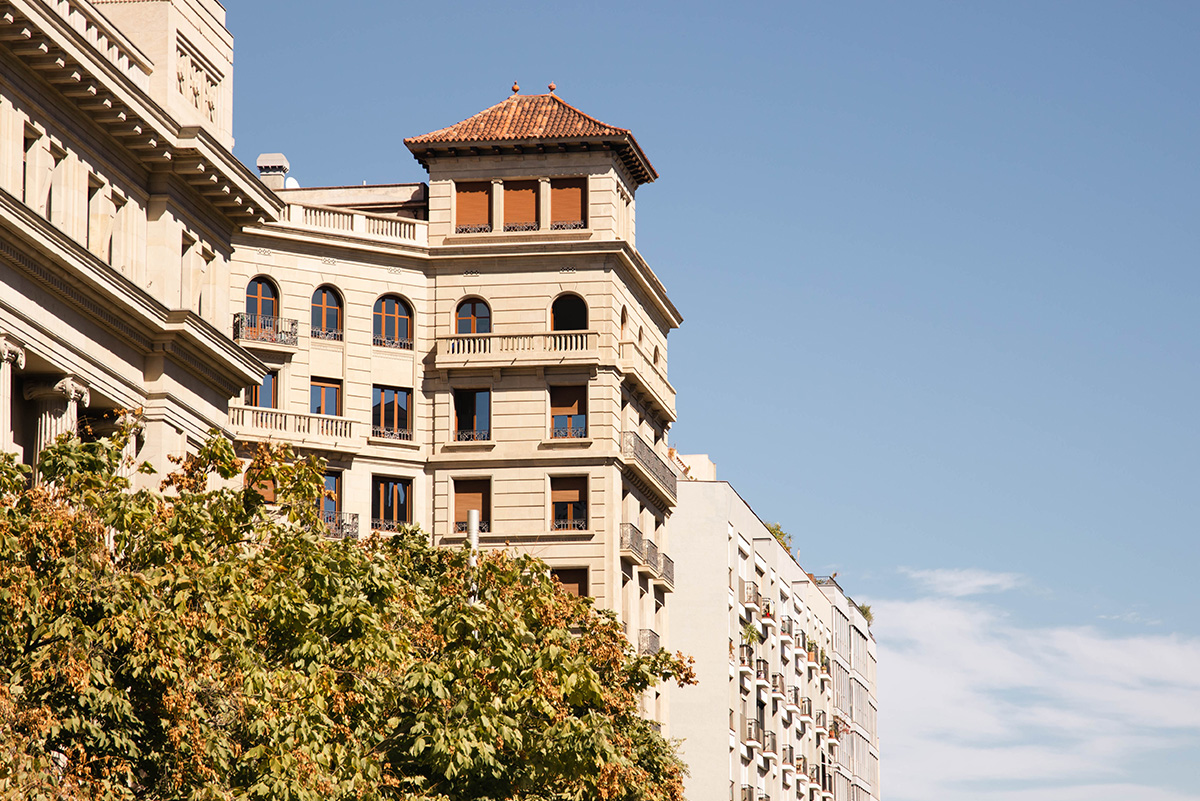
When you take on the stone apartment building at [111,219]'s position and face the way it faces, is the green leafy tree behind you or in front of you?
in front
